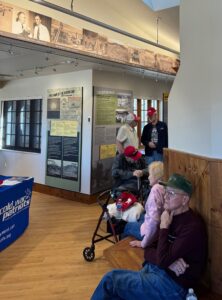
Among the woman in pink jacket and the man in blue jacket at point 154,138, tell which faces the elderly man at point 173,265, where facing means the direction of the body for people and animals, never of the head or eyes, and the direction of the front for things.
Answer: the man in blue jacket

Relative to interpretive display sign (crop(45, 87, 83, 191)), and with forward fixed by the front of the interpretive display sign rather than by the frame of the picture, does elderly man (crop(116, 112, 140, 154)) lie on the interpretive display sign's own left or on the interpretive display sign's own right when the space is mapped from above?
on the interpretive display sign's own left

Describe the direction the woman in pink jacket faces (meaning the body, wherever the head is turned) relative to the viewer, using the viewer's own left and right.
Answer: facing to the left of the viewer

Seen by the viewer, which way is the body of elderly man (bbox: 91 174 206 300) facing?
to the viewer's left

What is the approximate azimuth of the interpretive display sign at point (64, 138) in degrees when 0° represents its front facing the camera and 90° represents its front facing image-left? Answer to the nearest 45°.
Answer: approximately 45°

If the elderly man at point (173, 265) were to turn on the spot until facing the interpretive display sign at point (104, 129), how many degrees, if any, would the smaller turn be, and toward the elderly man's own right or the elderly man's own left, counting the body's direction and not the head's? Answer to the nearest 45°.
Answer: approximately 90° to the elderly man's own right

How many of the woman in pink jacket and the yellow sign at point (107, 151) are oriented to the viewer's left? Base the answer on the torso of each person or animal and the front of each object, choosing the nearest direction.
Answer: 1
